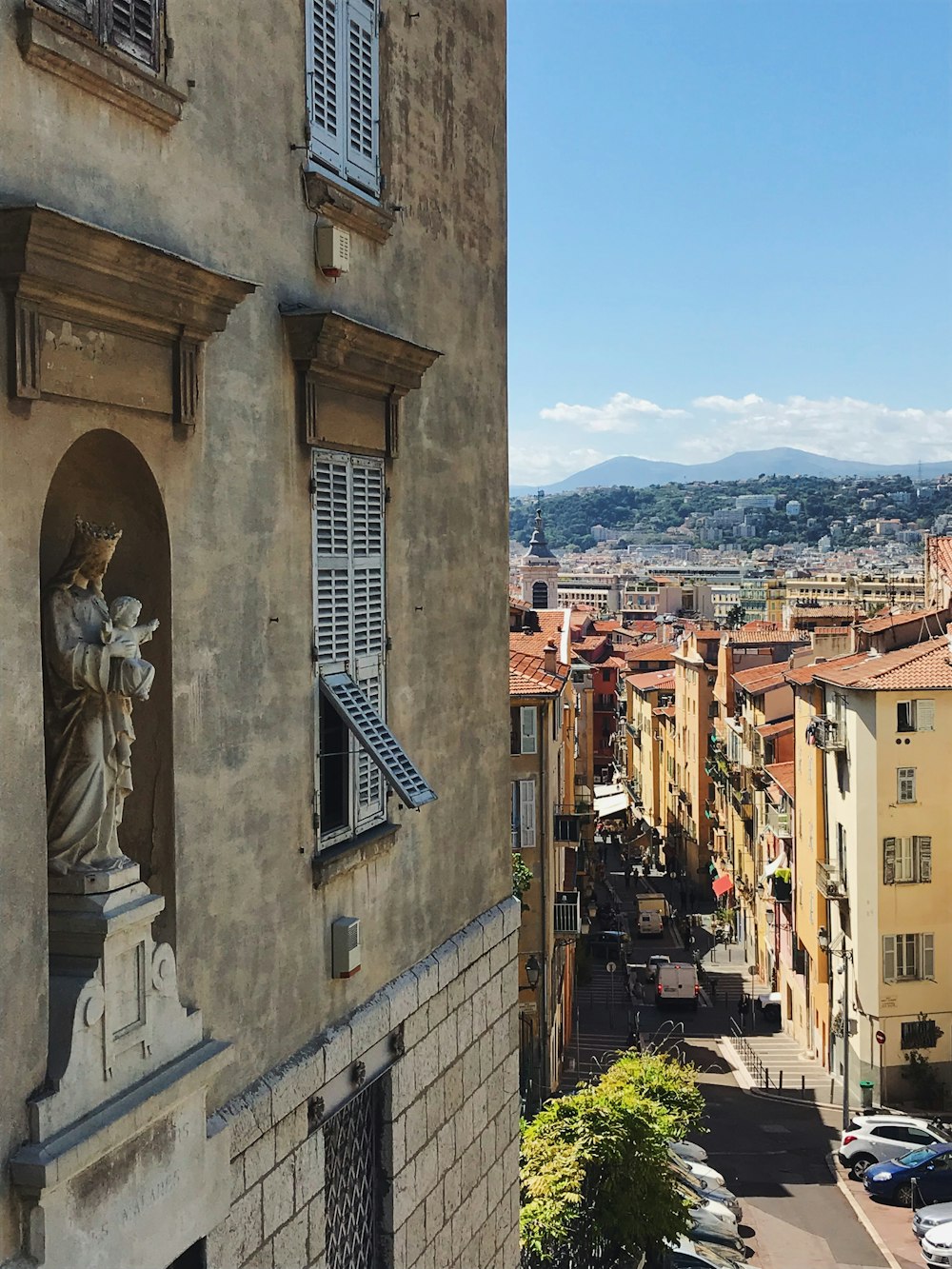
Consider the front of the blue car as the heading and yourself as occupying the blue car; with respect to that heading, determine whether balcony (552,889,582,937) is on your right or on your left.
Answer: on your right

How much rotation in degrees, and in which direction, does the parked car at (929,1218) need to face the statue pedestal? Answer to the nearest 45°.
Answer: approximately 45° to its left

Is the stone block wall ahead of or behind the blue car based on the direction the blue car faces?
ahead

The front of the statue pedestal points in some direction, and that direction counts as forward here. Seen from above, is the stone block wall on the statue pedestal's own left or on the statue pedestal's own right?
on the statue pedestal's own left

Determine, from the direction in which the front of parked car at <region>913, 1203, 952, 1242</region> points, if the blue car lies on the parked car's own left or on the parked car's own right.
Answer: on the parked car's own right

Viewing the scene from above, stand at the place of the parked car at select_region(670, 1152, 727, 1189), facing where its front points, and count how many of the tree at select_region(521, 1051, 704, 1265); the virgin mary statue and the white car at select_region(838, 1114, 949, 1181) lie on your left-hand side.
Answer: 1

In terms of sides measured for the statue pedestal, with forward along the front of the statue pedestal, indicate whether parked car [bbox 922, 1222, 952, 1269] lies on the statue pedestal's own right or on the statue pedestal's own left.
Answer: on the statue pedestal's own left
